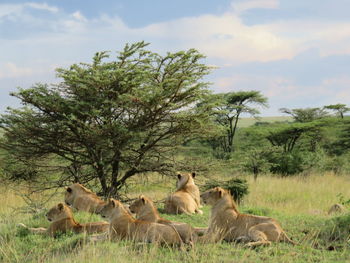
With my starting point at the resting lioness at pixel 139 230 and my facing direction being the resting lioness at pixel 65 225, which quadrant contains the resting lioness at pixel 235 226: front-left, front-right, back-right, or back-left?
back-right

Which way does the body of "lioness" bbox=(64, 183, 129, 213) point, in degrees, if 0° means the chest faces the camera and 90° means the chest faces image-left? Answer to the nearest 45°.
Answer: approximately 90°

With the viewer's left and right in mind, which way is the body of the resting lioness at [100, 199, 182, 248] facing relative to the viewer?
facing to the left of the viewer

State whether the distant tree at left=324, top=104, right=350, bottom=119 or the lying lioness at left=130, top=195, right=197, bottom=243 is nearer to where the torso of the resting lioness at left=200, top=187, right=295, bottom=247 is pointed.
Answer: the lying lioness

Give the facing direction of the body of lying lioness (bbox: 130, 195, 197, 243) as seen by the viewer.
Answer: to the viewer's left

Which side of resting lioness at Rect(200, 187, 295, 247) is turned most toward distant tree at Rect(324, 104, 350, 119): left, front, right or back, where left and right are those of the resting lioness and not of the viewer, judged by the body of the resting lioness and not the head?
right

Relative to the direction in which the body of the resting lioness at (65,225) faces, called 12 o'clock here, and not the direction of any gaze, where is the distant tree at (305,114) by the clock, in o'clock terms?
The distant tree is roughly at 4 o'clock from the resting lioness.

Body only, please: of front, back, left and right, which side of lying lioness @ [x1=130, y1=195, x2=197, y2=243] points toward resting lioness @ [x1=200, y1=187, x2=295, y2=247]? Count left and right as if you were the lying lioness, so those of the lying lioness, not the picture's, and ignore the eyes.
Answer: back

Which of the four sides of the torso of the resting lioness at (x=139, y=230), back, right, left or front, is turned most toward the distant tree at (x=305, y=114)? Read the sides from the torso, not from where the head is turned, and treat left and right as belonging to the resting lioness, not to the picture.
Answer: right

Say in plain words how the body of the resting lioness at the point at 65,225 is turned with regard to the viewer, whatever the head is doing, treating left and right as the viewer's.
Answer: facing to the left of the viewer

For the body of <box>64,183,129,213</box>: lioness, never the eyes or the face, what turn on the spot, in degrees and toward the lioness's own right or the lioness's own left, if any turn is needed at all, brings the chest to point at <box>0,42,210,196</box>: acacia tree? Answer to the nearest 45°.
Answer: approximately 90° to the lioness's own right
